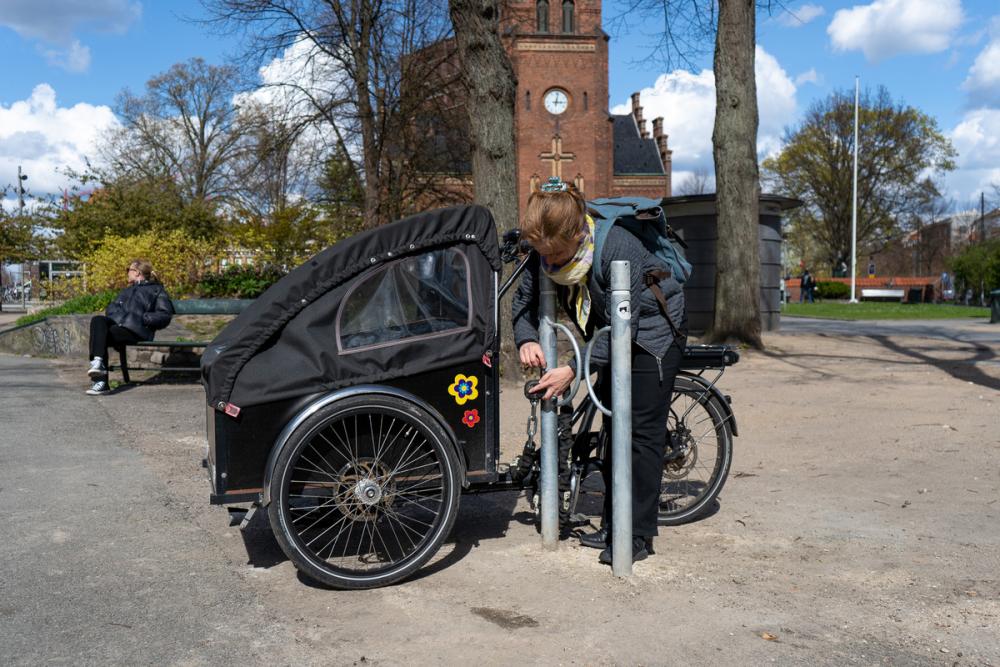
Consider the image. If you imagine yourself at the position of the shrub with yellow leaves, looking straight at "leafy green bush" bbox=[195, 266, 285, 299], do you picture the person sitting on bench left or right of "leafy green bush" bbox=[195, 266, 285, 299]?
right

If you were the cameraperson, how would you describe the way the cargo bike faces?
facing to the left of the viewer

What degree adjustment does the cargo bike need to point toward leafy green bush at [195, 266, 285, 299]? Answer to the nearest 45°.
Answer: approximately 90° to its right

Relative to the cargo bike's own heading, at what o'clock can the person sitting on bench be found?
The person sitting on bench is roughly at 2 o'clock from the cargo bike.

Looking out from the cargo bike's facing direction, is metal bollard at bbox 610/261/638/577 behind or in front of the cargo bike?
behind

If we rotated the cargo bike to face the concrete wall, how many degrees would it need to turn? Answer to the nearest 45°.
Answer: approximately 45° to its right

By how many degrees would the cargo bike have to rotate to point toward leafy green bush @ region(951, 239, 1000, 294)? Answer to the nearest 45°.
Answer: approximately 135° to its right
